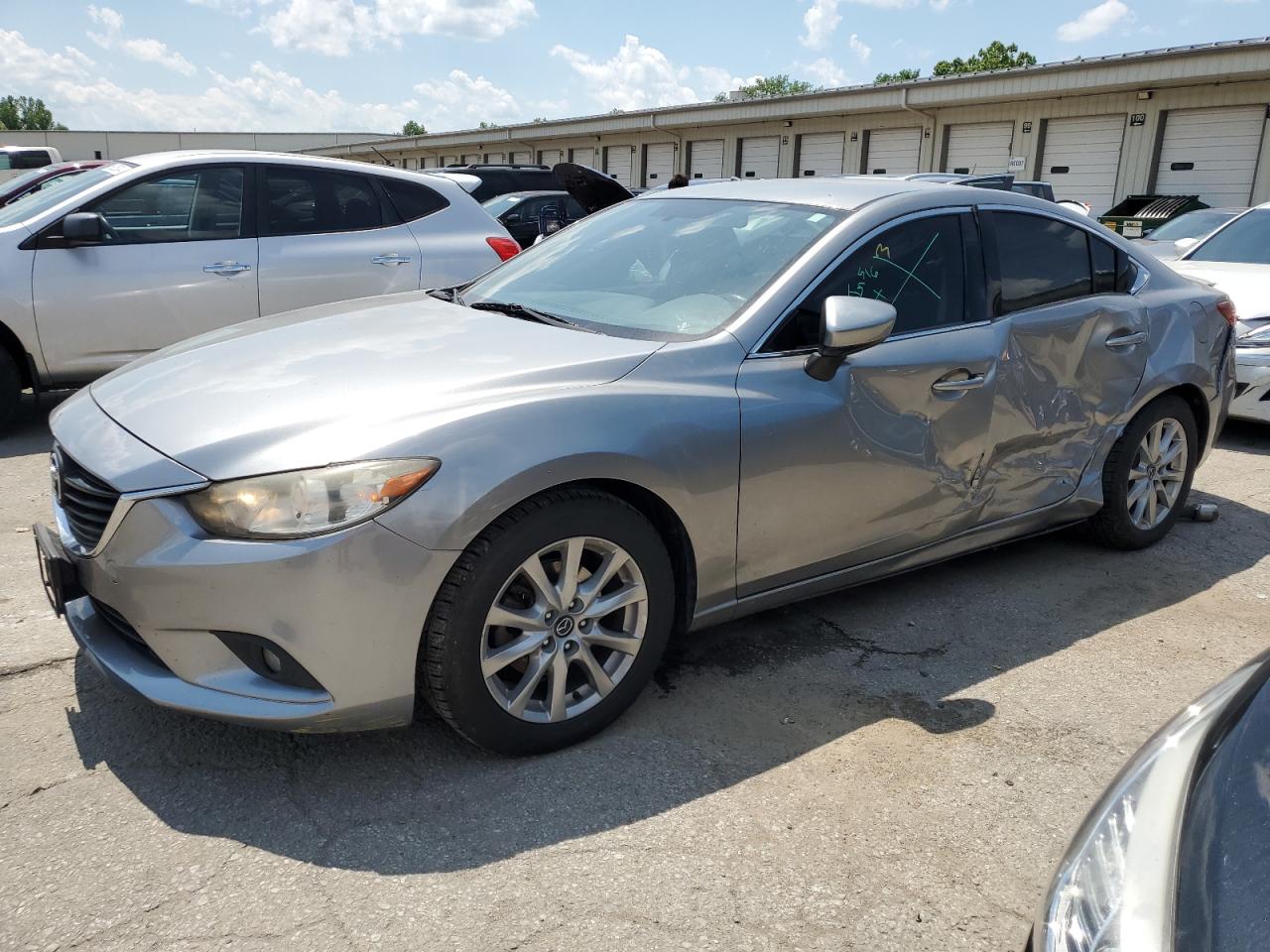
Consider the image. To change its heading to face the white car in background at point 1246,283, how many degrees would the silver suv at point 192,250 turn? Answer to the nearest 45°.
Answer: approximately 180°

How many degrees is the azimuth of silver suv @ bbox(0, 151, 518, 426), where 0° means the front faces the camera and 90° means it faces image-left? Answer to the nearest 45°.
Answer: approximately 90°

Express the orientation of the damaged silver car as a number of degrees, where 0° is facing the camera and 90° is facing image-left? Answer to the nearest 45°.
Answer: approximately 45°

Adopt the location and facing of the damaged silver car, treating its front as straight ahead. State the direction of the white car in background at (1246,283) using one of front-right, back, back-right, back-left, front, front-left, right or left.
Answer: back

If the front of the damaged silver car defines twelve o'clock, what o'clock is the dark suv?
The dark suv is roughly at 4 o'clock from the damaged silver car.

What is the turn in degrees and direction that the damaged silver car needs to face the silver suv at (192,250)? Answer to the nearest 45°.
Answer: approximately 90° to its right
